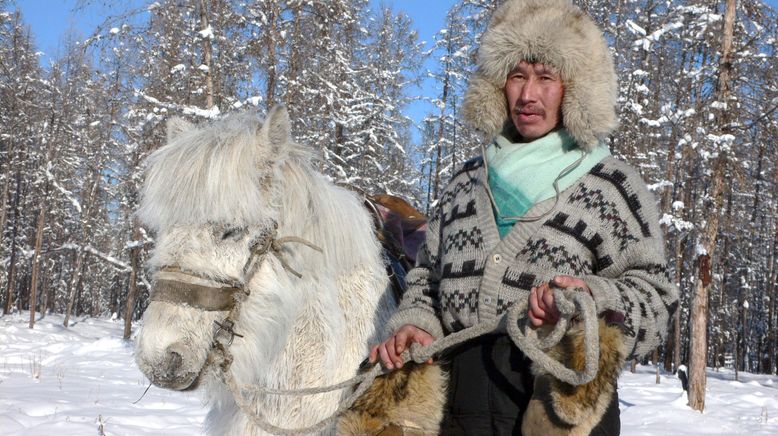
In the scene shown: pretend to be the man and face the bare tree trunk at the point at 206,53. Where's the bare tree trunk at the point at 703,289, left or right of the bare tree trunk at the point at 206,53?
right

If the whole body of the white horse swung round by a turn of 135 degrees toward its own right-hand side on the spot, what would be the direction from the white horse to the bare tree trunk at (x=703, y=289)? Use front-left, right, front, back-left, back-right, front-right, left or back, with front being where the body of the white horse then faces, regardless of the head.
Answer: front-right

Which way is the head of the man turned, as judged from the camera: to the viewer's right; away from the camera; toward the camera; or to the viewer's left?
toward the camera

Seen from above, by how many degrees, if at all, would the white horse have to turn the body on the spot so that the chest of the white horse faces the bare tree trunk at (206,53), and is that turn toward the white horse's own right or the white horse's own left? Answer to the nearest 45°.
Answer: approximately 135° to the white horse's own right
